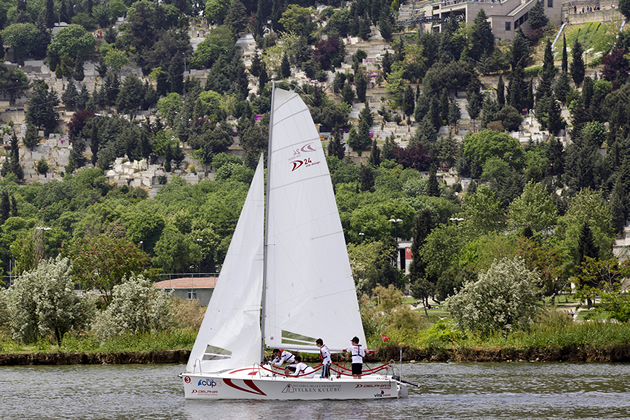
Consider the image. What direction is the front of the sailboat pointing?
to the viewer's left
